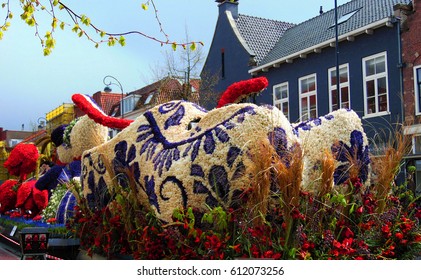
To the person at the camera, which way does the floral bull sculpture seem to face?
facing the viewer and to the left of the viewer

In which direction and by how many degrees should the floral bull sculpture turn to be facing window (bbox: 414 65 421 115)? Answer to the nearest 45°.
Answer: approximately 180°

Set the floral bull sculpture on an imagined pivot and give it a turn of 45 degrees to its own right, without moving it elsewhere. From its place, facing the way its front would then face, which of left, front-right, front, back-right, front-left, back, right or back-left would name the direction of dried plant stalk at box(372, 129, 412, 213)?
back

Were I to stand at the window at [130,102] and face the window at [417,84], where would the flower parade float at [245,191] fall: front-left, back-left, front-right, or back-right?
front-right

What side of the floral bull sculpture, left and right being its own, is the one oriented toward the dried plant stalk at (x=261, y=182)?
left
